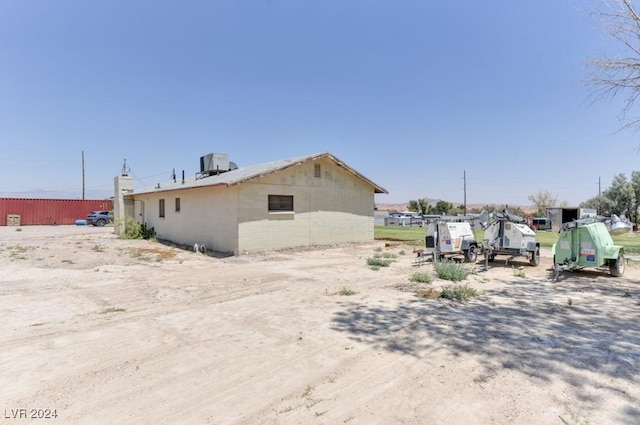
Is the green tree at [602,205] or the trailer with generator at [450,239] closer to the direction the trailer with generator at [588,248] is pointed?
the trailer with generator

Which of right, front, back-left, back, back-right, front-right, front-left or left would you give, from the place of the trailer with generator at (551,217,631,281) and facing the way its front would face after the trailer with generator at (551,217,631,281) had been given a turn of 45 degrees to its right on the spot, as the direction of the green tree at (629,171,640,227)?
right

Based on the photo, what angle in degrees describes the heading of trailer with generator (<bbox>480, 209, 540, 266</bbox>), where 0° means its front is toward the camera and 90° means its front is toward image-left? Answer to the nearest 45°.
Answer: approximately 45°

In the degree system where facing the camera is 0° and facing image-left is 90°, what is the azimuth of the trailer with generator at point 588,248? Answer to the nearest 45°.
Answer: approximately 45°

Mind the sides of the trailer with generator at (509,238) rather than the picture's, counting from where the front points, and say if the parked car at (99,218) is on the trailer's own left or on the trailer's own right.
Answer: on the trailer's own right

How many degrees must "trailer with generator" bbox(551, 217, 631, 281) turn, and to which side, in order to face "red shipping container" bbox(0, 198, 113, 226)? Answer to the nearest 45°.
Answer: approximately 45° to its right

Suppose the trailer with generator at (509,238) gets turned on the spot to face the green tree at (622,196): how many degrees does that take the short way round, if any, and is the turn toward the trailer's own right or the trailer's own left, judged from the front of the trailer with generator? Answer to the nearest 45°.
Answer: approximately 135° to the trailer's own right

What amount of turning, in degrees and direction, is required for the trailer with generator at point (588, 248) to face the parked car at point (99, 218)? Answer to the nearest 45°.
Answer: approximately 45° to its right

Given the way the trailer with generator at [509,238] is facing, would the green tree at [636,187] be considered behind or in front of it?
behind

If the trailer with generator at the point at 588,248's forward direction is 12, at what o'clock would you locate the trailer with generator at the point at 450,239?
the trailer with generator at the point at 450,239 is roughly at 2 o'clock from the trailer with generator at the point at 588,248.

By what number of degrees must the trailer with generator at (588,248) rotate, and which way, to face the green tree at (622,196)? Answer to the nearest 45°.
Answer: approximately 135° to its right

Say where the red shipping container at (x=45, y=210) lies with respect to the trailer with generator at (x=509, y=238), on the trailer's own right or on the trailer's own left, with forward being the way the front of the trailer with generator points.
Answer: on the trailer's own right

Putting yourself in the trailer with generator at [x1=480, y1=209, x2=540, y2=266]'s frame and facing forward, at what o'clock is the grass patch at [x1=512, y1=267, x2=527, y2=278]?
The grass patch is roughly at 10 o'clock from the trailer with generator.
